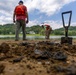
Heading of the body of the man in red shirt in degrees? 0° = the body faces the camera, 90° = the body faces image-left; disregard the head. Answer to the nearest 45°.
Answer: approximately 180°
